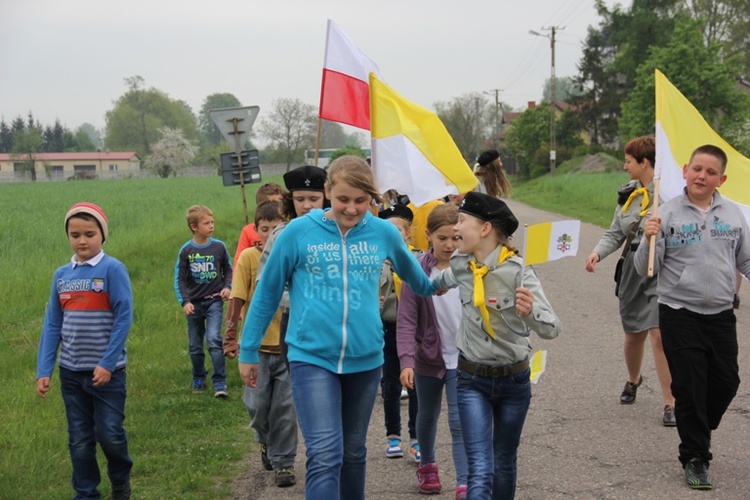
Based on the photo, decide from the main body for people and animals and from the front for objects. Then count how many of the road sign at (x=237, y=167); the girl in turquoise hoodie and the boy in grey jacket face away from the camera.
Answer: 1

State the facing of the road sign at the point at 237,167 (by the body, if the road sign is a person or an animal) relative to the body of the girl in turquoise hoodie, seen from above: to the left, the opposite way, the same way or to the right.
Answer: the opposite way

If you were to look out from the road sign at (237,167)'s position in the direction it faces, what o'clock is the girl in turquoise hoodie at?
The girl in turquoise hoodie is roughly at 6 o'clock from the road sign.

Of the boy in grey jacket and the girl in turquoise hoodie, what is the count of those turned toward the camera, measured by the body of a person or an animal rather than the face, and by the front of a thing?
2

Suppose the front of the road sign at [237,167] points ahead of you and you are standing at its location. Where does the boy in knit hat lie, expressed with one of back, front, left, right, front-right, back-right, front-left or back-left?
back

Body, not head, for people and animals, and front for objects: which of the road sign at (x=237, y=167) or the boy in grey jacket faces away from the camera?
the road sign

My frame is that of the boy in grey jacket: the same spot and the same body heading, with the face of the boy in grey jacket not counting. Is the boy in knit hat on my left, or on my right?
on my right

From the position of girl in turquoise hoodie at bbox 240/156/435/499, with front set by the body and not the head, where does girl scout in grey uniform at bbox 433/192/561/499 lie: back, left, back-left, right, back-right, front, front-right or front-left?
left

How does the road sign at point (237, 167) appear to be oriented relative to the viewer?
away from the camera
